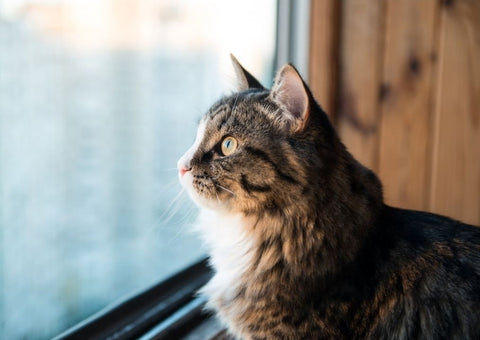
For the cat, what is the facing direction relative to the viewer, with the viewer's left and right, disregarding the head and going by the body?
facing to the left of the viewer
